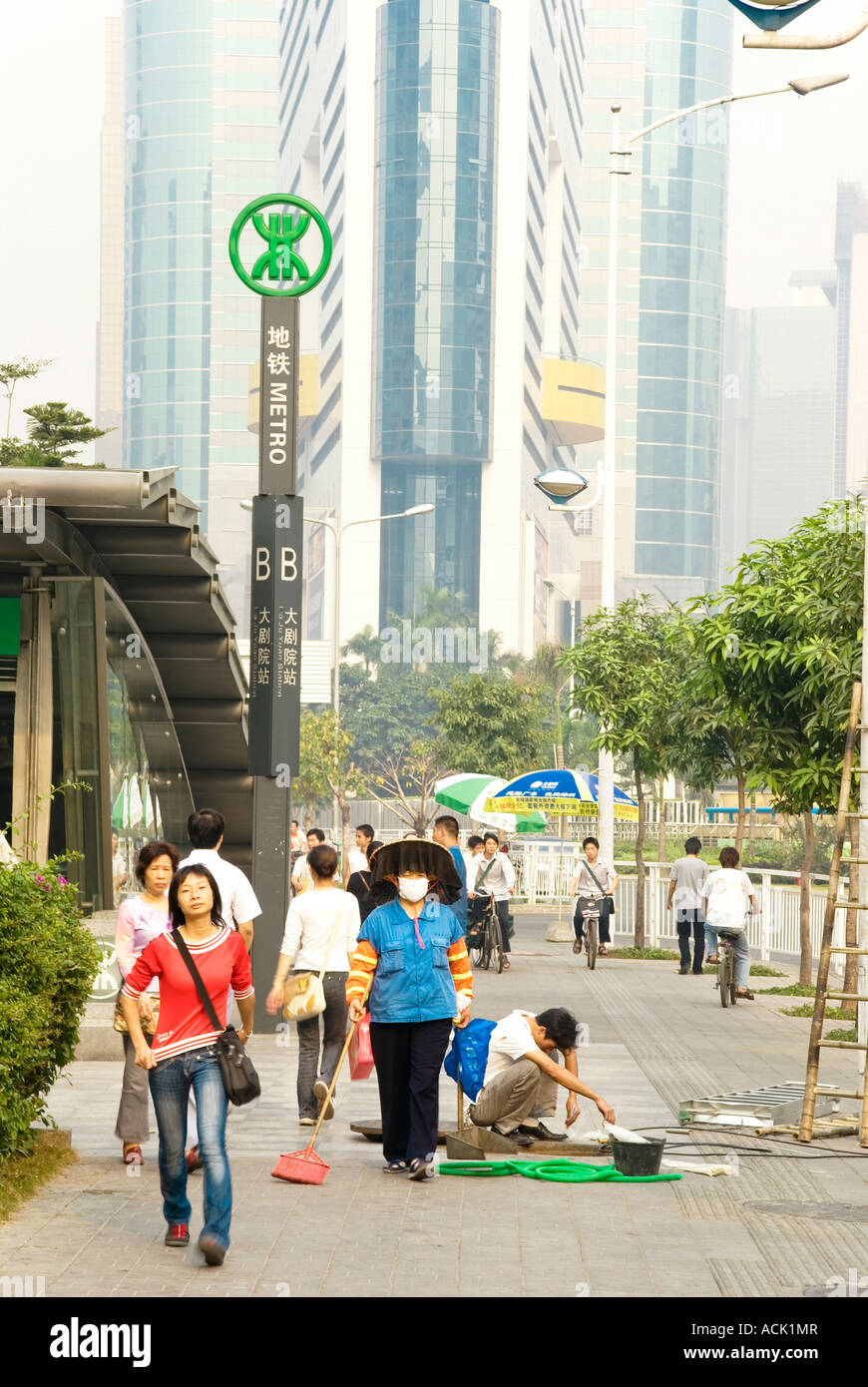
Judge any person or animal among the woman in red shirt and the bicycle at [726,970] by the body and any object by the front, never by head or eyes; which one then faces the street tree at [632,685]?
the bicycle

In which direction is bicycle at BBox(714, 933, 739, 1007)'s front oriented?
away from the camera

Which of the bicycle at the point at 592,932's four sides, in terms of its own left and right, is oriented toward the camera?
front

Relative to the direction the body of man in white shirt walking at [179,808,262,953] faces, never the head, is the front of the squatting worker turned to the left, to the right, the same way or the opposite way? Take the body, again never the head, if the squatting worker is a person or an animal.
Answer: to the right

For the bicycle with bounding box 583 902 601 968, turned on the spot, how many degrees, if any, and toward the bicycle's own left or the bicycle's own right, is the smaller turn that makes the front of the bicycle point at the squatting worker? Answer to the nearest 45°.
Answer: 0° — it already faces them

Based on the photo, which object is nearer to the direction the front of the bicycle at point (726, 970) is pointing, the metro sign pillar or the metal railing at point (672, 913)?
the metal railing

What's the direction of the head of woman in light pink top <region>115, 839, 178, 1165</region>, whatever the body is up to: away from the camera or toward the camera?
toward the camera

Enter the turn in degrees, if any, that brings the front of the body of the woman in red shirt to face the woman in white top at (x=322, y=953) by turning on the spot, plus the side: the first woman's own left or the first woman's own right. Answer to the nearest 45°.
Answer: approximately 180°

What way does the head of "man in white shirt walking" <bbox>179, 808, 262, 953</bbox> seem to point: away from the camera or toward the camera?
away from the camera

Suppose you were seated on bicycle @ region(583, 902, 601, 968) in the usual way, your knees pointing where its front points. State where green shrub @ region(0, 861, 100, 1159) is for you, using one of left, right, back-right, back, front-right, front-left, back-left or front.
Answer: front

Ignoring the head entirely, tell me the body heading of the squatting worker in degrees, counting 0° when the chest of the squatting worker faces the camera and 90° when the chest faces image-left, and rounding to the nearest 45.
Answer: approximately 270°

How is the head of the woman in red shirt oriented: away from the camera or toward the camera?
toward the camera

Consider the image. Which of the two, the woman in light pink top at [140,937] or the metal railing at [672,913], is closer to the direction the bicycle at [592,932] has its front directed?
the woman in light pink top

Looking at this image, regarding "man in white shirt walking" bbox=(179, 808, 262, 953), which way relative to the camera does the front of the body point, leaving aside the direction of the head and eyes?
away from the camera

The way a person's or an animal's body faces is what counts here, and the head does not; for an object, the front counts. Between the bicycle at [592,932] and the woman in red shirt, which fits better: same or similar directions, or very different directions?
same or similar directions

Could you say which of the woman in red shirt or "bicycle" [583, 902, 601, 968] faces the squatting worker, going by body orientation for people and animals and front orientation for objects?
the bicycle

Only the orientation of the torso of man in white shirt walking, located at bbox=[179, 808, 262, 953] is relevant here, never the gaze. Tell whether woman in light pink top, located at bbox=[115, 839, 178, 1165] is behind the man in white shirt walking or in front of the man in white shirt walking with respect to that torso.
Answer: behind

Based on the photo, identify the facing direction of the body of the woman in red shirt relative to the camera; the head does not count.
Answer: toward the camera

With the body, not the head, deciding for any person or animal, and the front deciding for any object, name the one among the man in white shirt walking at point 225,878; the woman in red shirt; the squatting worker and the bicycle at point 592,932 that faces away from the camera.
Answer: the man in white shirt walking
